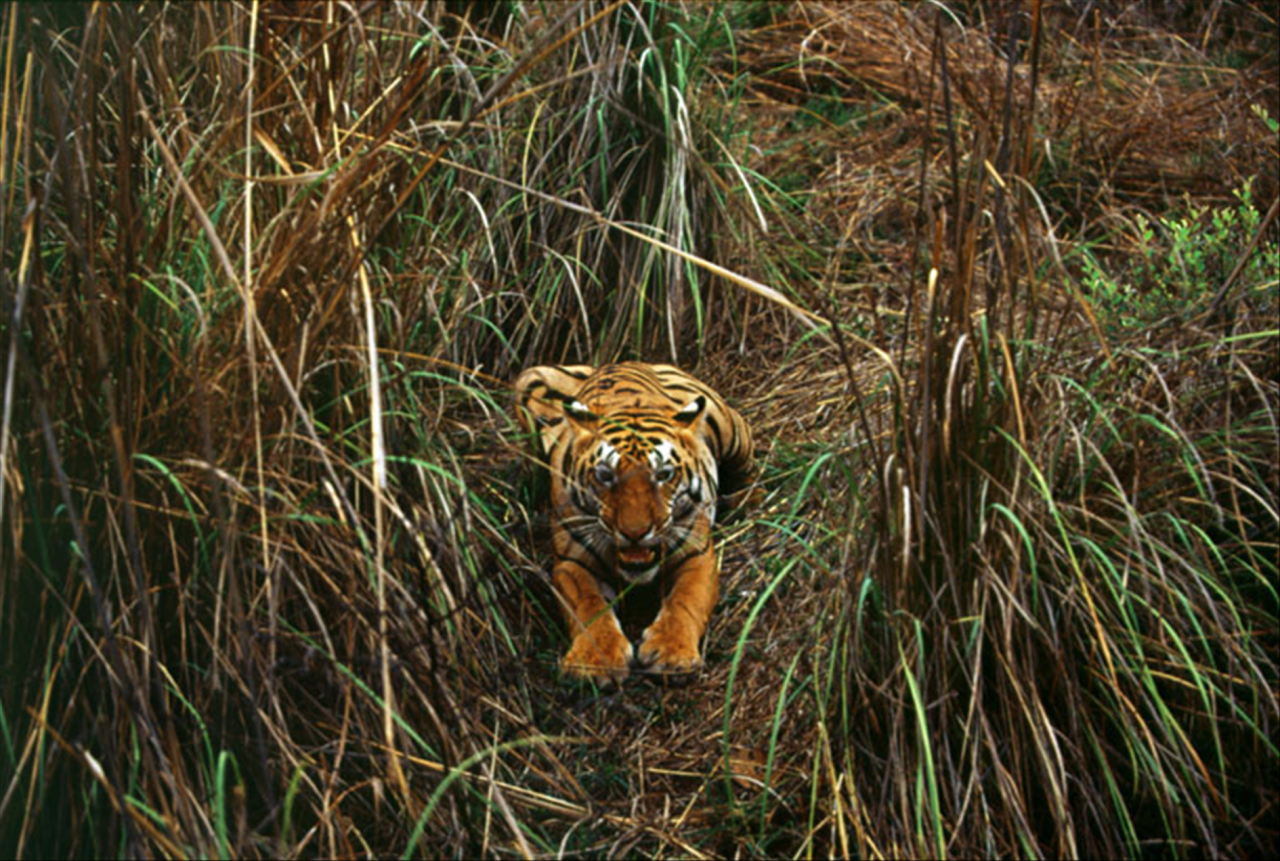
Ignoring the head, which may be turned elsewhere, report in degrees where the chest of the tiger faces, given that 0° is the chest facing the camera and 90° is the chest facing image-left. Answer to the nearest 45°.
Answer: approximately 0°
